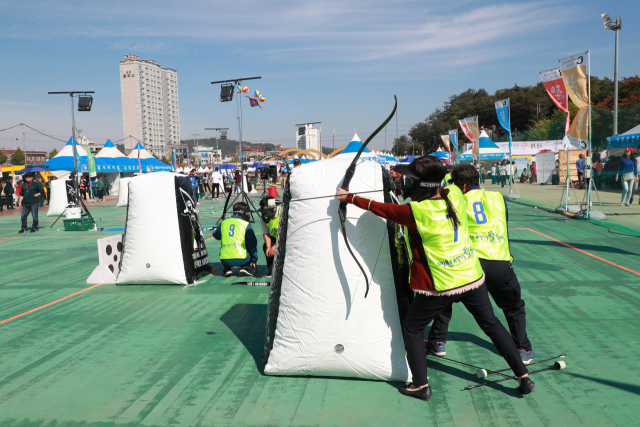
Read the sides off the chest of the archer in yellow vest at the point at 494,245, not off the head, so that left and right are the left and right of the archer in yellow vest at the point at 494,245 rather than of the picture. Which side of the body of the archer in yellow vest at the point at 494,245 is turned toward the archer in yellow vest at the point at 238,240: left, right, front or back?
front

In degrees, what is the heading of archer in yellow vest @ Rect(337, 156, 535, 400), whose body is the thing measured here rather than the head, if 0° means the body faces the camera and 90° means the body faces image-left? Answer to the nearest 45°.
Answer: approximately 135°

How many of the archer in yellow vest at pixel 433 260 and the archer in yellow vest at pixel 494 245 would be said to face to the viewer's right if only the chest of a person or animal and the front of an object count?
0

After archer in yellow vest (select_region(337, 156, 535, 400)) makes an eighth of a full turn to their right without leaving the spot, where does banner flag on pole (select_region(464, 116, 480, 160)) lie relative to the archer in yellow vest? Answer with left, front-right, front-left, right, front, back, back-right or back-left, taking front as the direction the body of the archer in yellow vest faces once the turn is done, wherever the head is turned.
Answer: front

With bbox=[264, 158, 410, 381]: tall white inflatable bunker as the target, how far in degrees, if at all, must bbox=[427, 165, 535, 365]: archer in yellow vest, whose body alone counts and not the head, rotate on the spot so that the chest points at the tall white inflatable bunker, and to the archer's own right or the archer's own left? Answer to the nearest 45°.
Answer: approximately 90° to the archer's own left

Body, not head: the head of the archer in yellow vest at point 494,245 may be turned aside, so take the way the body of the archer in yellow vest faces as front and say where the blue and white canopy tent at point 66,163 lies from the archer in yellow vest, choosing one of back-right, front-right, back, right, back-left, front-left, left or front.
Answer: front

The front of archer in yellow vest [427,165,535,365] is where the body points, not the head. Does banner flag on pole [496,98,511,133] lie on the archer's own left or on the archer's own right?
on the archer's own right

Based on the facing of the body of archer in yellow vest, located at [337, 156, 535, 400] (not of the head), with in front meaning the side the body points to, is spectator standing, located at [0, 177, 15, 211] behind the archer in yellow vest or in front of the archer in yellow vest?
in front

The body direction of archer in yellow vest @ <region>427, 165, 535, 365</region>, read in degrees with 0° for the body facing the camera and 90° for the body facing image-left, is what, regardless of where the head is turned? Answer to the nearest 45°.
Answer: approximately 135°

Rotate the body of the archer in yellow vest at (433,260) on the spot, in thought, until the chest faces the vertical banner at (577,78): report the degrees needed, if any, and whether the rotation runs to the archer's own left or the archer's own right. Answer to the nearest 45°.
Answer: approximately 45° to the archer's own right

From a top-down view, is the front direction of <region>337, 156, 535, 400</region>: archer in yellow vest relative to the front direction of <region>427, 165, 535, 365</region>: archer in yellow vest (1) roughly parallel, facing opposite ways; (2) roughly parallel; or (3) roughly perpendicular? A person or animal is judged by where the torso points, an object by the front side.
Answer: roughly parallel
